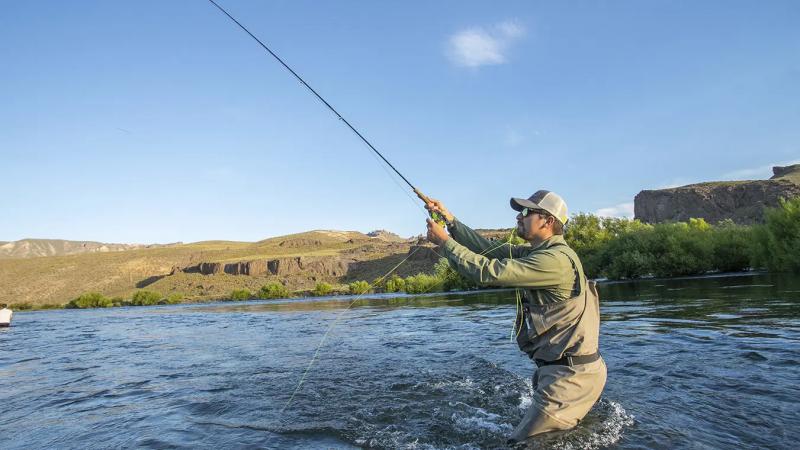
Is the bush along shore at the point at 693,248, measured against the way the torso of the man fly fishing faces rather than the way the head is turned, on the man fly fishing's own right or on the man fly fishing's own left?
on the man fly fishing's own right

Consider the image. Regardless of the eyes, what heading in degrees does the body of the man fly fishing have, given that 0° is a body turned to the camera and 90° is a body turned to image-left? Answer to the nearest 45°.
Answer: approximately 90°

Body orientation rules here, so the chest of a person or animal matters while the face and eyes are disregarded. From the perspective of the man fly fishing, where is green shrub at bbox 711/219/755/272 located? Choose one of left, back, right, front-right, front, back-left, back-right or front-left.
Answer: back-right

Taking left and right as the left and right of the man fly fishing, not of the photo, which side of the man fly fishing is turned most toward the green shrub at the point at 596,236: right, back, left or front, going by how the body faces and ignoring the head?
right

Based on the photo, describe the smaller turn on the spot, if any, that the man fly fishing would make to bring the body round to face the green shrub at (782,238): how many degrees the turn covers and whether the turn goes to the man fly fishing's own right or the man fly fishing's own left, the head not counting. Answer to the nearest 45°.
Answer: approximately 135° to the man fly fishing's own right
